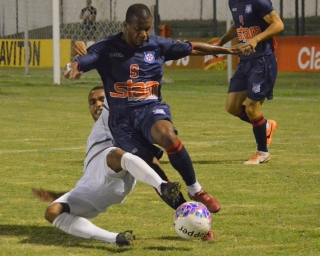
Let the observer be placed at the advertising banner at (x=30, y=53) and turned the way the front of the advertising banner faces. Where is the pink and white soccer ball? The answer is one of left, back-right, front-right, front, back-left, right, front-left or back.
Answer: front

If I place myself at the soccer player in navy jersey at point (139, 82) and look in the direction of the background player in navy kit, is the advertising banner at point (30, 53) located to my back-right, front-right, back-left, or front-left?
front-left

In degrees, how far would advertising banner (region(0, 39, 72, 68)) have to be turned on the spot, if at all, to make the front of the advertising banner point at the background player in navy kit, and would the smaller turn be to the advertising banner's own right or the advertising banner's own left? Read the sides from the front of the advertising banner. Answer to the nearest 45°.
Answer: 0° — it already faces them

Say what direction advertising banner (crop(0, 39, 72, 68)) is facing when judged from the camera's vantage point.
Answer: facing the viewer

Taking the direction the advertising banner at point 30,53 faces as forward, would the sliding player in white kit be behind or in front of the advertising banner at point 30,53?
in front

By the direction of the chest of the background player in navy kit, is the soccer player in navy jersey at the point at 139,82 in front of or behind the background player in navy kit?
in front

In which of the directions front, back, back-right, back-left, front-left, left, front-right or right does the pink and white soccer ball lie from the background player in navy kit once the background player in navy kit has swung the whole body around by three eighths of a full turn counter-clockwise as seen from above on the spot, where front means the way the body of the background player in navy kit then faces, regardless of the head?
right

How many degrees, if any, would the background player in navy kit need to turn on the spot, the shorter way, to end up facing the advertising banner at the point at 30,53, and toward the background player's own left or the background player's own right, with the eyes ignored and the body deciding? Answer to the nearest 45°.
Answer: approximately 135° to the background player's own right

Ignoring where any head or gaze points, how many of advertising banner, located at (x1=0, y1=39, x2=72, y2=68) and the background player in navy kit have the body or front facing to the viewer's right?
0

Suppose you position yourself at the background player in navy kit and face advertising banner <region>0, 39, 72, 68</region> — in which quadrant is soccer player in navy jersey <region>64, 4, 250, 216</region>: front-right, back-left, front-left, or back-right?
back-left

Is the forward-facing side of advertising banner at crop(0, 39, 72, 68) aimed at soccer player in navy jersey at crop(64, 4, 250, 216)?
yes
